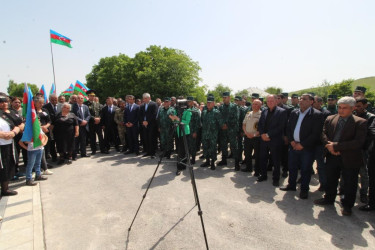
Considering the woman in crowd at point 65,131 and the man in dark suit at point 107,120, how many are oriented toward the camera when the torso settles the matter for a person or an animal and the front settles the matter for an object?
2

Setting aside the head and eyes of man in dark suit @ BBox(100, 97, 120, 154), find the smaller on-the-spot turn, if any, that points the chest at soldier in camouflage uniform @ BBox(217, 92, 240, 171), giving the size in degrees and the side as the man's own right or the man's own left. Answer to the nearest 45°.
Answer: approximately 45° to the man's own left

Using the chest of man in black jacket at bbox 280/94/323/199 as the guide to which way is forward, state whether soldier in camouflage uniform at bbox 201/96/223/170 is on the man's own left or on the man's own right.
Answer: on the man's own right

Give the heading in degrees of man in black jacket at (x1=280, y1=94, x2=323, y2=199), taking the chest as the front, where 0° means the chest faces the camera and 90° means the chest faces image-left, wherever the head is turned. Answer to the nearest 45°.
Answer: approximately 45°

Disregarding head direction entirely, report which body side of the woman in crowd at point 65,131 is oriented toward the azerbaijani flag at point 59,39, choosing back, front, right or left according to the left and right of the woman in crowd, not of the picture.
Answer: back

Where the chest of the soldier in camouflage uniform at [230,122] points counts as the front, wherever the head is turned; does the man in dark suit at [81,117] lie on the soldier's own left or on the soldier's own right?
on the soldier's own right
